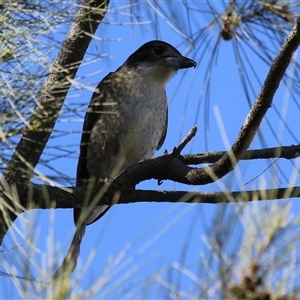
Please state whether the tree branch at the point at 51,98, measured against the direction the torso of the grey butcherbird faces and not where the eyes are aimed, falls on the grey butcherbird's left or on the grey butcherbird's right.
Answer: on the grey butcherbird's right

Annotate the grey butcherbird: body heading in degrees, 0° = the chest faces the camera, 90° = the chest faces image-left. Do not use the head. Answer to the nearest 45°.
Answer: approximately 315°
